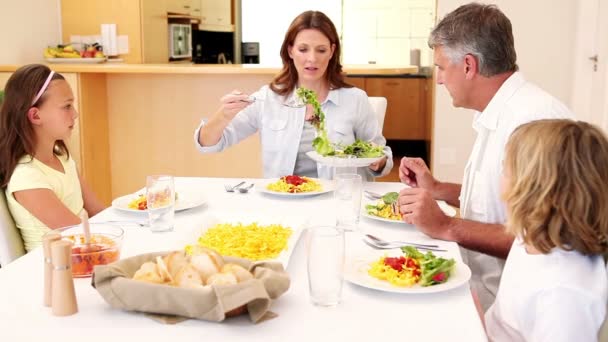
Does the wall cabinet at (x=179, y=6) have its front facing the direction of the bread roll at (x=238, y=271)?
yes

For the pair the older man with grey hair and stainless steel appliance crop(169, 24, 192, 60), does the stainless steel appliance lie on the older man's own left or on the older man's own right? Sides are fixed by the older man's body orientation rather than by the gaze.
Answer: on the older man's own right

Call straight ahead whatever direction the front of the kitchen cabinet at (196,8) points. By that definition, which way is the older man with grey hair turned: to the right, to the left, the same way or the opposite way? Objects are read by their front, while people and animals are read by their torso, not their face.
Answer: to the right

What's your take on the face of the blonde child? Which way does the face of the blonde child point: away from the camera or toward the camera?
away from the camera

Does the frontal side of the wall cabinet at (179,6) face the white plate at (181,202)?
yes

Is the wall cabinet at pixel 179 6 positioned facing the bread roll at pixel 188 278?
yes

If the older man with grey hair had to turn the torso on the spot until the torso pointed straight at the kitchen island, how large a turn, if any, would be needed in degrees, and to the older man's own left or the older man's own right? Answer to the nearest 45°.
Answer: approximately 45° to the older man's own right

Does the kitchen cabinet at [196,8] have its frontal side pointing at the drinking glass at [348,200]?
yes

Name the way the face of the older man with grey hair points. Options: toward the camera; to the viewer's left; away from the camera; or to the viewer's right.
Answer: to the viewer's left

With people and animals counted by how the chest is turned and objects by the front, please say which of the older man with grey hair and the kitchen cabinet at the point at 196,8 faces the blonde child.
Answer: the kitchen cabinet

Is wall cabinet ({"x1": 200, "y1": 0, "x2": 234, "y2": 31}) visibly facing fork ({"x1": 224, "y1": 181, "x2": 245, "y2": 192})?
yes

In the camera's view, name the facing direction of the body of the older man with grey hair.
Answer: to the viewer's left
